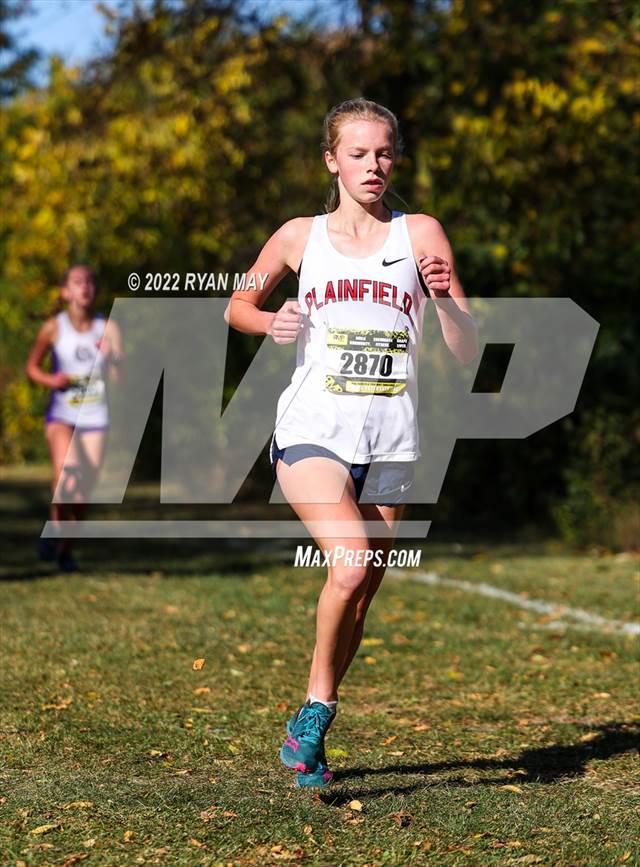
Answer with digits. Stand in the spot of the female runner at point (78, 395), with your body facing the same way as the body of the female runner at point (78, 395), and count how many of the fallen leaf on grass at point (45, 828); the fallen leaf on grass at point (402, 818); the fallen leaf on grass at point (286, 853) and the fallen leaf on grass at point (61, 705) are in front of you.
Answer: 4

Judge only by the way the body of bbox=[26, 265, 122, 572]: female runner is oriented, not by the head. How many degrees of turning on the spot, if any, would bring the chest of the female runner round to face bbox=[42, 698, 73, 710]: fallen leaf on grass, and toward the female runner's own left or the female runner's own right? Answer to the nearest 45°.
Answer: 0° — they already face it

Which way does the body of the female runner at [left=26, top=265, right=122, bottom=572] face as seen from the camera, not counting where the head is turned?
toward the camera

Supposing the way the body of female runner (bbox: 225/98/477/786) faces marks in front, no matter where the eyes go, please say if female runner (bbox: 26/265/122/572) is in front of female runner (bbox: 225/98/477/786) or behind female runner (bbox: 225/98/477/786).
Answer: behind

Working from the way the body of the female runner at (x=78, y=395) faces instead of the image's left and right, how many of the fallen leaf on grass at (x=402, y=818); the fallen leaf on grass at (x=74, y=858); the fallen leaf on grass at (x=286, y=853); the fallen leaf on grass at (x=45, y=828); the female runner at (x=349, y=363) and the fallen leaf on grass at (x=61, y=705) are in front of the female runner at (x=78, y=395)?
6

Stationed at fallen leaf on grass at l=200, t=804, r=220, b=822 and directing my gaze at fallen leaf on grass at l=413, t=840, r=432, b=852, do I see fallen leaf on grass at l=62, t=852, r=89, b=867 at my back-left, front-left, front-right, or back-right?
back-right

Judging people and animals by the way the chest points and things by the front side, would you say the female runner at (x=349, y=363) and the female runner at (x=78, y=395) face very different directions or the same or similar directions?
same or similar directions

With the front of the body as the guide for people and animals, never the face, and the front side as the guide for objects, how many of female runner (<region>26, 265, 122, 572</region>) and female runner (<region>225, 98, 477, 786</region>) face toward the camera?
2

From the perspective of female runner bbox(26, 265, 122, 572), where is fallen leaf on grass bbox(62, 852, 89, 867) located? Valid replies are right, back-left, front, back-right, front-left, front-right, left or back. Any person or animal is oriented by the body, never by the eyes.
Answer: front

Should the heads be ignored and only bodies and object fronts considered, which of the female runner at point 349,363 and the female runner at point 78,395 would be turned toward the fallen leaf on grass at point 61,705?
the female runner at point 78,395

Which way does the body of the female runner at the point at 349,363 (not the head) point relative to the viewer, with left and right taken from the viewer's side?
facing the viewer
